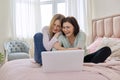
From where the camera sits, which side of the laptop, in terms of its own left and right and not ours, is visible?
back

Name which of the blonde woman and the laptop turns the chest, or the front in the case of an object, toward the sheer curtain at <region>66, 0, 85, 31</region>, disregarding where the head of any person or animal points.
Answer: the laptop

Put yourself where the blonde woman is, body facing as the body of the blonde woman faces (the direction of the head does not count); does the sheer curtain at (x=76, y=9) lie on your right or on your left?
on your left

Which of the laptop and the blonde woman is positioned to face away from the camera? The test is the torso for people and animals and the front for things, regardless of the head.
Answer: the laptop

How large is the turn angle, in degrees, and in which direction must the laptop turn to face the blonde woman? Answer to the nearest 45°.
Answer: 0° — it already faces them

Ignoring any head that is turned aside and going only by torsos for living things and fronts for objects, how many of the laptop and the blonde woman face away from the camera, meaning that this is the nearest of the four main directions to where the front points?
1

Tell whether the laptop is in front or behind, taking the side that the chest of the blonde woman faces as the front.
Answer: in front

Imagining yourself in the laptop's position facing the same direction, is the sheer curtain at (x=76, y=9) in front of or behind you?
in front
